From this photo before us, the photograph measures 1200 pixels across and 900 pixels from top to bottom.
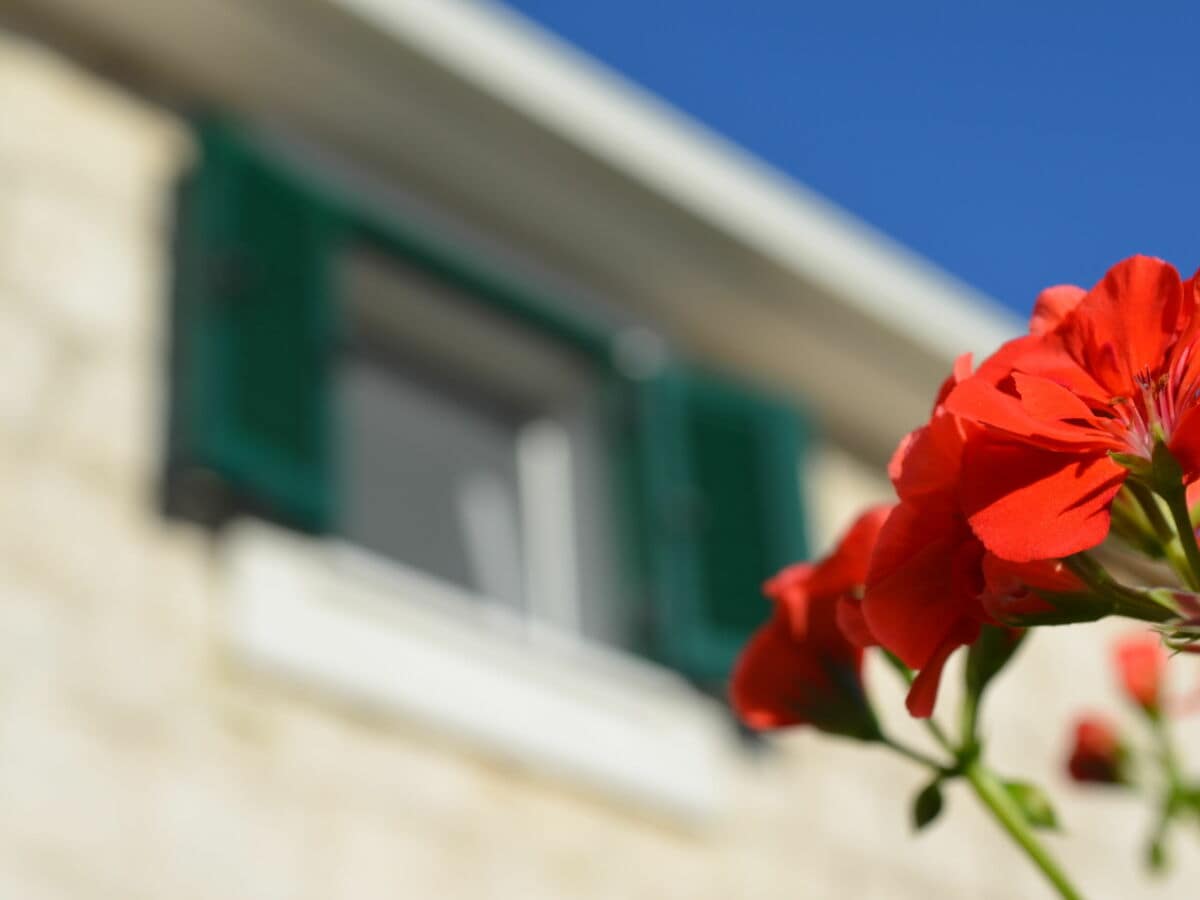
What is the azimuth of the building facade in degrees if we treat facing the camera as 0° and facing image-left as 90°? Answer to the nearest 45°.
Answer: approximately 315°

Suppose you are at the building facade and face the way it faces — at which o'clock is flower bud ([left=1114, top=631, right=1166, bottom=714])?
The flower bud is roughly at 1 o'clock from the building facade.

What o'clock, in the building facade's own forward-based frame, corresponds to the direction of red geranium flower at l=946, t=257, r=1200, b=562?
The red geranium flower is roughly at 1 o'clock from the building facade.

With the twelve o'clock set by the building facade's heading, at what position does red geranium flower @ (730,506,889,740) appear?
The red geranium flower is roughly at 1 o'clock from the building facade.

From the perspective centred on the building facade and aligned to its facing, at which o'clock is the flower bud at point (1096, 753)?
The flower bud is roughly at 1 o'clock from the building facade.
